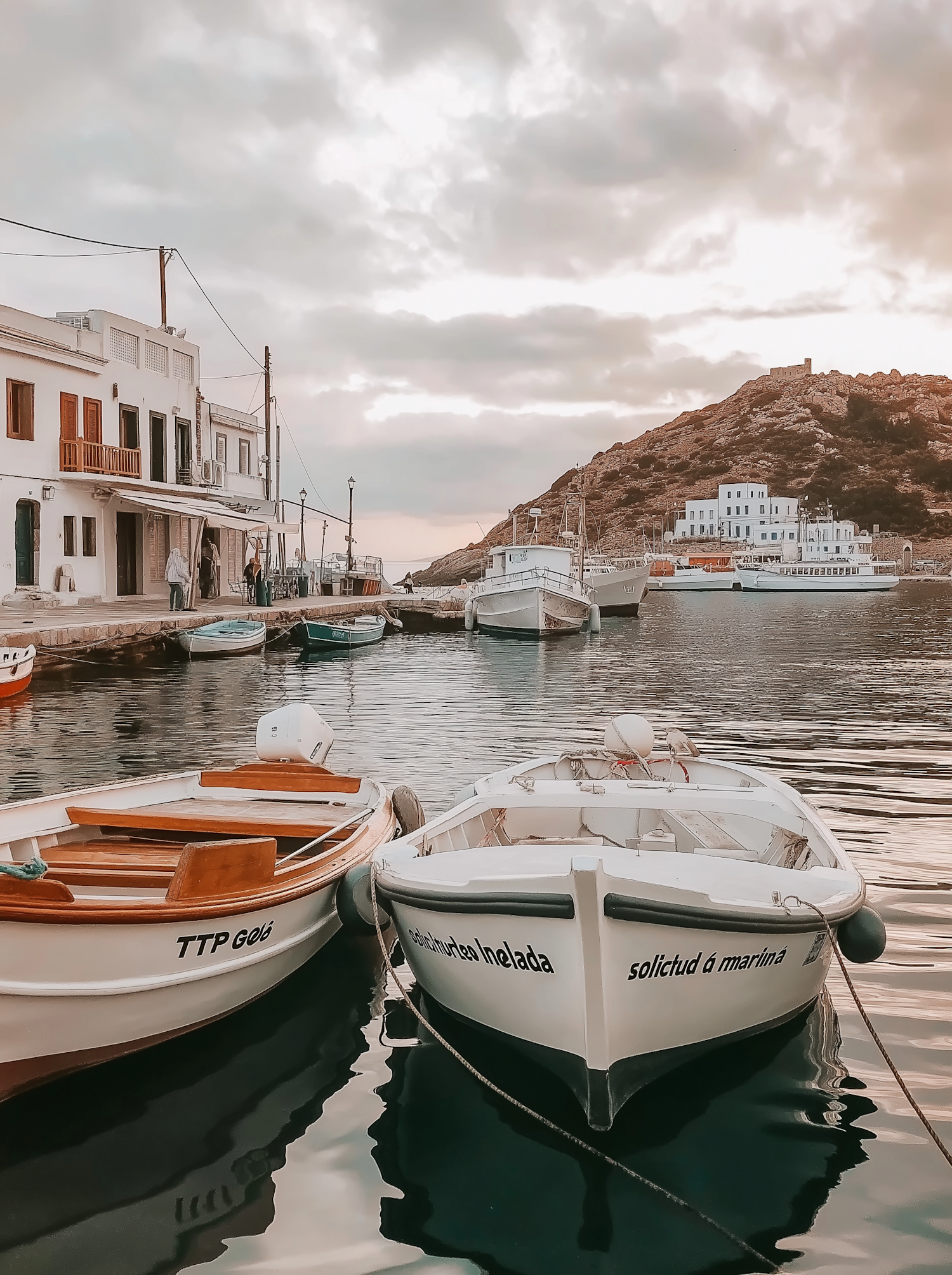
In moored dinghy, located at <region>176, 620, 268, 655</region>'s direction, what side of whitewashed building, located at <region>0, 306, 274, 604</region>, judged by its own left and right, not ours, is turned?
front

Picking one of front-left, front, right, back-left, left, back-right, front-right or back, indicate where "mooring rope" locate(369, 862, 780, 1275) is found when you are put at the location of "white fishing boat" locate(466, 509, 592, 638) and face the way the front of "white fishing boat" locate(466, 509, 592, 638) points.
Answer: front

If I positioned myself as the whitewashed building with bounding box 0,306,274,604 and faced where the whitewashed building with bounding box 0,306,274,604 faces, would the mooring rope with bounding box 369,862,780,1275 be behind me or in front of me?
in front

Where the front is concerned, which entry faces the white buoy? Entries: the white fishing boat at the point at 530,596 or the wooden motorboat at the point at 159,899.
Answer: the white fishing boat

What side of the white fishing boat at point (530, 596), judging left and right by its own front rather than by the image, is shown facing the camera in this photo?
front

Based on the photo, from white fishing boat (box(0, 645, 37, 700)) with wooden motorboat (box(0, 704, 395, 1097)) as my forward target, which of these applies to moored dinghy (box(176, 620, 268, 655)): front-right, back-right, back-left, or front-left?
back-left

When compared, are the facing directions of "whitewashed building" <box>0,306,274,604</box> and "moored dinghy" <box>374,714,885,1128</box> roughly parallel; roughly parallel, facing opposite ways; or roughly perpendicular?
roughly perpendicular

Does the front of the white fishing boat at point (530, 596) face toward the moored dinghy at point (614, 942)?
yes

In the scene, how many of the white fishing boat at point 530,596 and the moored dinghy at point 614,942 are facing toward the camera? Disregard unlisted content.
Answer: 2

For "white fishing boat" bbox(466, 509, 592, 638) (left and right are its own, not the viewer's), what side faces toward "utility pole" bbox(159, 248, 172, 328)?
right

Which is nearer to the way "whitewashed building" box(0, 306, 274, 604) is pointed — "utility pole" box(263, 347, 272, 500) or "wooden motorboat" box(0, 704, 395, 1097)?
the wooden motorboat

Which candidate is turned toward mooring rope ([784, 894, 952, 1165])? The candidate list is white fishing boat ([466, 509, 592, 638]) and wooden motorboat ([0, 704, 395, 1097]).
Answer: the white fishing boat

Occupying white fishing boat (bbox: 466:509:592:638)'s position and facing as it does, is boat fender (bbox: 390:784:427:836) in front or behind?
in front

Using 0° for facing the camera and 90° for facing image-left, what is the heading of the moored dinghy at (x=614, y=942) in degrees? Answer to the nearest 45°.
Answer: approximately 0°

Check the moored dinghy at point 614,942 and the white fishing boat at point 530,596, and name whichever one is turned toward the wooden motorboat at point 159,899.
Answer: the white fishing boat

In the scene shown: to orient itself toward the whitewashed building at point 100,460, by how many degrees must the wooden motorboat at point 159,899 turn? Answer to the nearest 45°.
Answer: approximately 135° to its right

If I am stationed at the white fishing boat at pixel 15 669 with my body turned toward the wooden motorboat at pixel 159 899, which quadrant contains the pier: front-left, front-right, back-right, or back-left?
back-left
